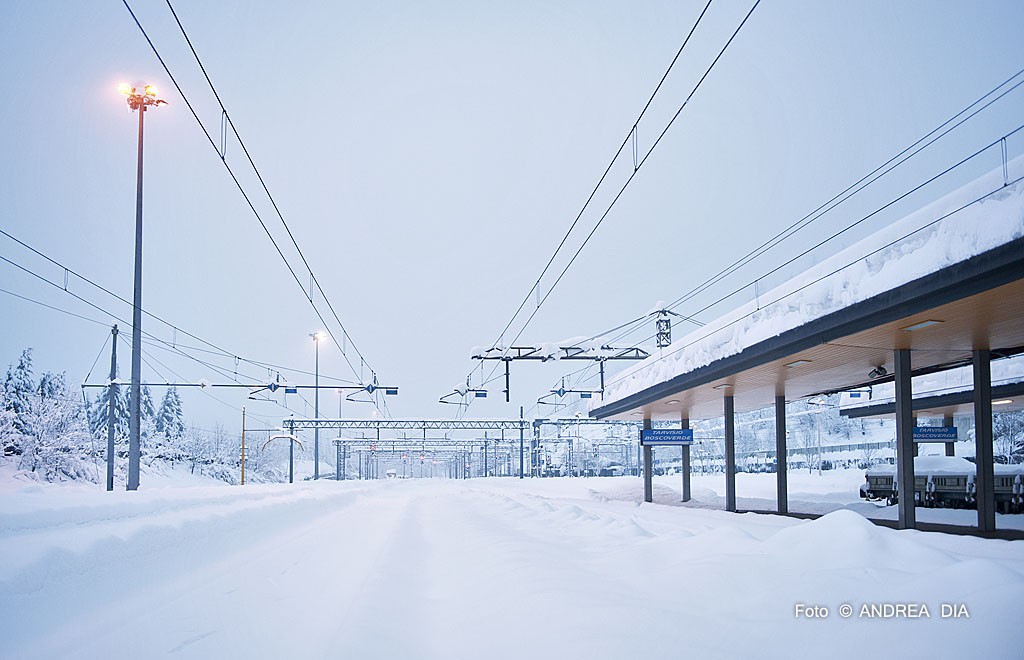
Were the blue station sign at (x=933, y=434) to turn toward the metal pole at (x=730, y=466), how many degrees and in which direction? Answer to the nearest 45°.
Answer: approximately 45° to its right

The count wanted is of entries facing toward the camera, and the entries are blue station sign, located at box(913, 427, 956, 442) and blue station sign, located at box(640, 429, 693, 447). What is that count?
2

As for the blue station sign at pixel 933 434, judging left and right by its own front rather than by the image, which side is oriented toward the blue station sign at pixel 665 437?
right

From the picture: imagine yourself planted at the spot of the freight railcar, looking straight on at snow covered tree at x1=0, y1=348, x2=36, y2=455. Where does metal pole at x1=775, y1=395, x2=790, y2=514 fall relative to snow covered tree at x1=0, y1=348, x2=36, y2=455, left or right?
left

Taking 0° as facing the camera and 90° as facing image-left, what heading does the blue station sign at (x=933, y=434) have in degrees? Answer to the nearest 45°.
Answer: approximately 0°

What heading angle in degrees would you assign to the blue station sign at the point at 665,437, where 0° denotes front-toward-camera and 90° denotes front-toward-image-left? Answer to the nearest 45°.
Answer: approximately 0°

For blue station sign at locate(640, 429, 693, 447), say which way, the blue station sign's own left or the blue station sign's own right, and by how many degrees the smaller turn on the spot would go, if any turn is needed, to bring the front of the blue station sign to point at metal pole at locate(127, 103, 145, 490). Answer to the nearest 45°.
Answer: approximately 45° to the blue station sign's own right

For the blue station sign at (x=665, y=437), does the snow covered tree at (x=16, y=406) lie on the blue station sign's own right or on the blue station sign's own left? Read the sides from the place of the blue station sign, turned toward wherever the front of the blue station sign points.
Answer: on the blue station sign's own right
